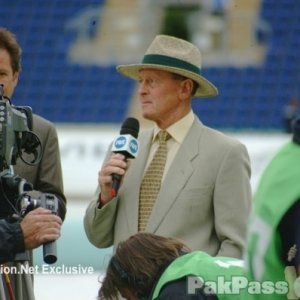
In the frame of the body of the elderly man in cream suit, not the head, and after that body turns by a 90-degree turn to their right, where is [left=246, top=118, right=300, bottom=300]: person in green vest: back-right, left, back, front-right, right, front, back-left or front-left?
back-left

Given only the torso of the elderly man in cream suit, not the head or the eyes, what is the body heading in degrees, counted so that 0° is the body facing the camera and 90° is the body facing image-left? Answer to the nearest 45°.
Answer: approximately 45°

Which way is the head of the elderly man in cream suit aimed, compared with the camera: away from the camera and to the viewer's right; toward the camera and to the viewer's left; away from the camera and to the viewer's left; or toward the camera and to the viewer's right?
toward the camera and to the viewer's left

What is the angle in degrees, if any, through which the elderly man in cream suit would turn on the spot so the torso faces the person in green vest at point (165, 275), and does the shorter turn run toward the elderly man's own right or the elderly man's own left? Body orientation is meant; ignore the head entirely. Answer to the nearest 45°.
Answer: approximately 45° to the elderly man's own left
